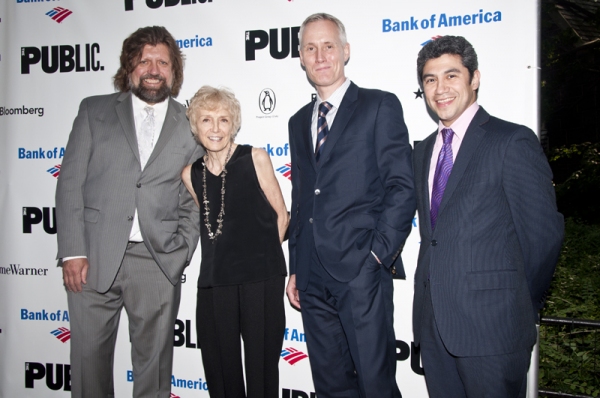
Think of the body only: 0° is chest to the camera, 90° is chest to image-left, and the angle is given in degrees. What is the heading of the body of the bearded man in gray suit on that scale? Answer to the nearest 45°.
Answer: approximately 0°

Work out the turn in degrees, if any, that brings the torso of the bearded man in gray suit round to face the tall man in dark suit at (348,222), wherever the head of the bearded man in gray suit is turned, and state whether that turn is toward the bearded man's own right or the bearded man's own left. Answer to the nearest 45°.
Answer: approximately 45° to the bearded man's own left

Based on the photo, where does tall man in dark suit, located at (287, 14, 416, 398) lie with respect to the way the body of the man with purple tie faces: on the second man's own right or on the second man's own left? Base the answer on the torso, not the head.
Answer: on the second man's own right

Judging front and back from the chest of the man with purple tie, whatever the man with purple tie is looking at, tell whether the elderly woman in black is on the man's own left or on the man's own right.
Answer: on the man's own right

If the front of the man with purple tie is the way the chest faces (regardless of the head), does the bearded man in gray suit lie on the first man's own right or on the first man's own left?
on the first man's own right

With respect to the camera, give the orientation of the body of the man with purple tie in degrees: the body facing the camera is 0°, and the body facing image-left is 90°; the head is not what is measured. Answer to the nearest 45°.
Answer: approximately 45°
